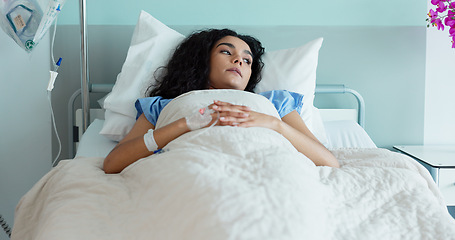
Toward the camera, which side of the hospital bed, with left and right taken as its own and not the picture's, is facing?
front

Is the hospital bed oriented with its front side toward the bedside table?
no

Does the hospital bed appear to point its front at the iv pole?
no

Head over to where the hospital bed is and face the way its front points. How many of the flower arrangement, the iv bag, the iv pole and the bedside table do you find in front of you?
0

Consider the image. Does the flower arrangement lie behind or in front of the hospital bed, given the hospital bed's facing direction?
behind

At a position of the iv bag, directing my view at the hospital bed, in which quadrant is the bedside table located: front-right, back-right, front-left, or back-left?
front-left

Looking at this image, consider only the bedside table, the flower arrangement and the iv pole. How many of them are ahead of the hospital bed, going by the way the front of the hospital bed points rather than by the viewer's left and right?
0
